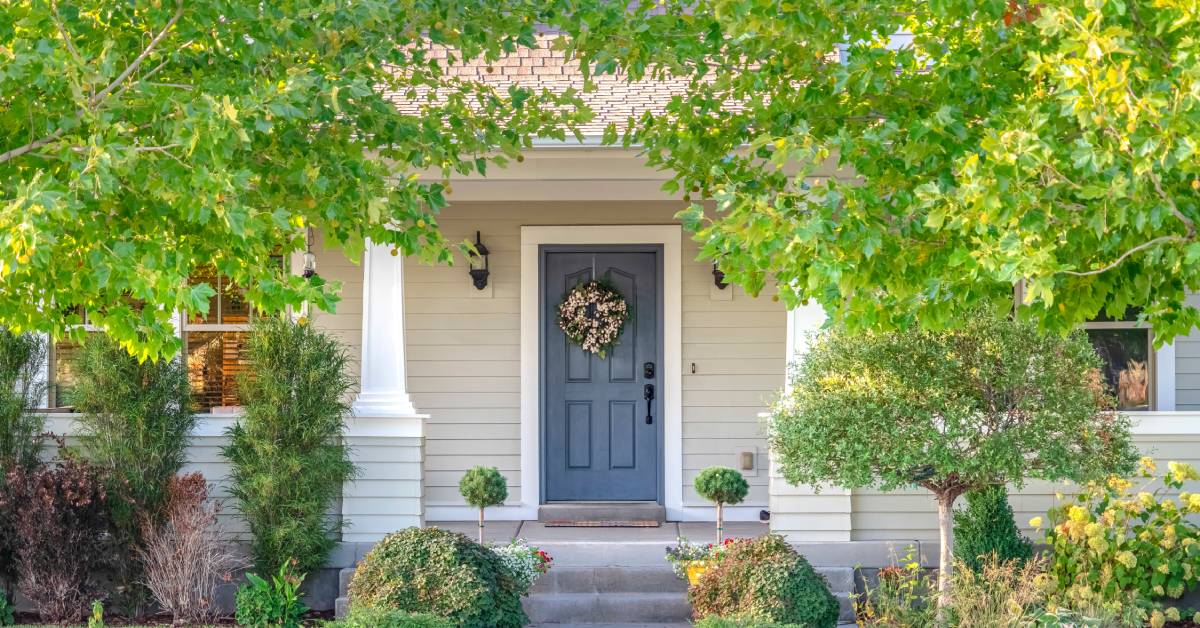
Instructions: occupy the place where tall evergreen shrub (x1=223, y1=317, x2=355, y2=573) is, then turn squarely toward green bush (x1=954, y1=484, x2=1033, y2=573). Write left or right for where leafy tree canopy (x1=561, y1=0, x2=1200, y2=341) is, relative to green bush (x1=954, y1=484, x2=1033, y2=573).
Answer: right

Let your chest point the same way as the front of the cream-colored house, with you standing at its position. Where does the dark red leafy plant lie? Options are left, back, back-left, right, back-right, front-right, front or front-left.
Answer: front-right

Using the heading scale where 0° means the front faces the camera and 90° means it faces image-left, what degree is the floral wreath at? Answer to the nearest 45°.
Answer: approximately 0°
